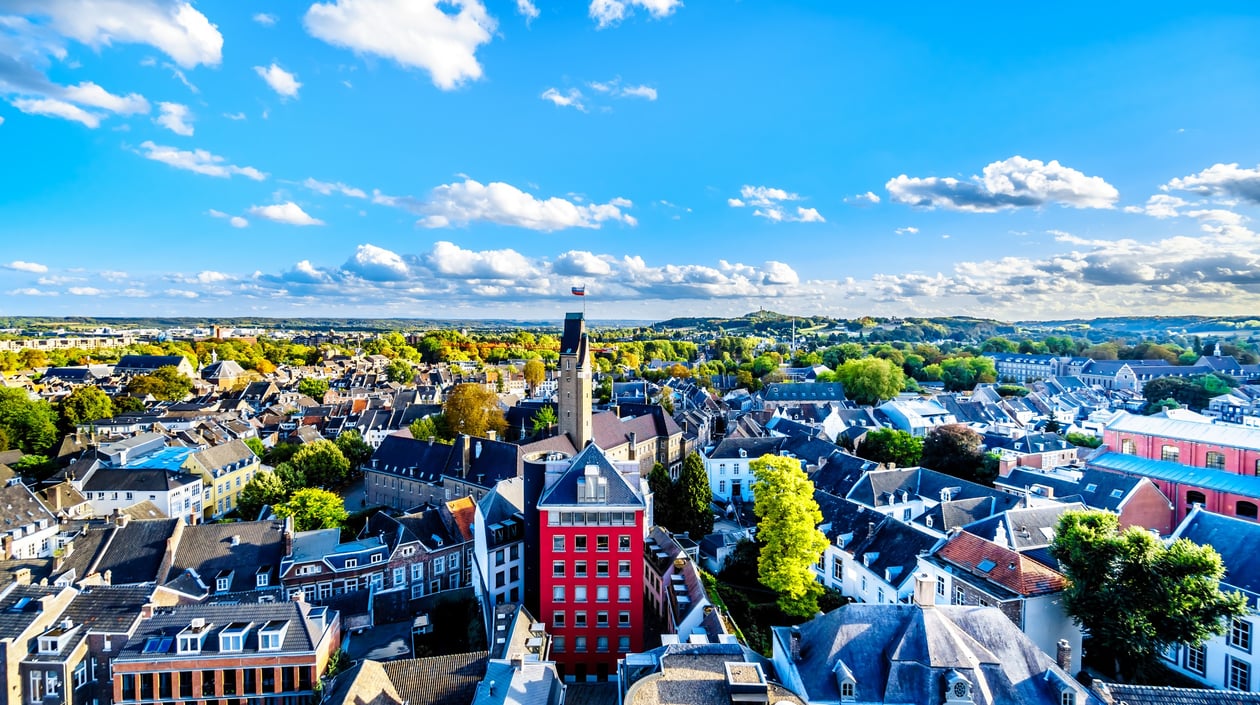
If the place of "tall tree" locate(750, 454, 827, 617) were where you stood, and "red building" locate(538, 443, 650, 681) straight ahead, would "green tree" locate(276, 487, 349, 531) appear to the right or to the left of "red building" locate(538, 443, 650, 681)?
right

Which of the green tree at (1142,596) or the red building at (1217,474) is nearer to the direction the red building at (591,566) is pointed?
the green tree

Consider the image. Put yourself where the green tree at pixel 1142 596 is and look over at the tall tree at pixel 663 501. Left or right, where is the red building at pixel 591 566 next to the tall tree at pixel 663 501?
left

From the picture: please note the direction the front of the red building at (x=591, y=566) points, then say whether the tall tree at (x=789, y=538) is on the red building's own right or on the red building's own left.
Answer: on the red building's own left

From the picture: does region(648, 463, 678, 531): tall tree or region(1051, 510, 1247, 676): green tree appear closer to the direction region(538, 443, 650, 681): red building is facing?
the green tree

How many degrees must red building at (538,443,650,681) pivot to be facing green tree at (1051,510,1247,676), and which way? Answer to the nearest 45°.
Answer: approximately 90° to its left

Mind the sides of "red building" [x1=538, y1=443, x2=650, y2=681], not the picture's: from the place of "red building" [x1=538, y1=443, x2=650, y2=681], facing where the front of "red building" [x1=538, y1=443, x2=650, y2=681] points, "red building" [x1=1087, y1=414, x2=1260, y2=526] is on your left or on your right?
on your left

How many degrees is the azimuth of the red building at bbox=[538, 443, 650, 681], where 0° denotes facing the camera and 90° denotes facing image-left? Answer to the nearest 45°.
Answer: approximately 0°

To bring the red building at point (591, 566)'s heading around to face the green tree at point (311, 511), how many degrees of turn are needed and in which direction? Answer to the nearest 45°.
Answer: approximately 135° to its right
